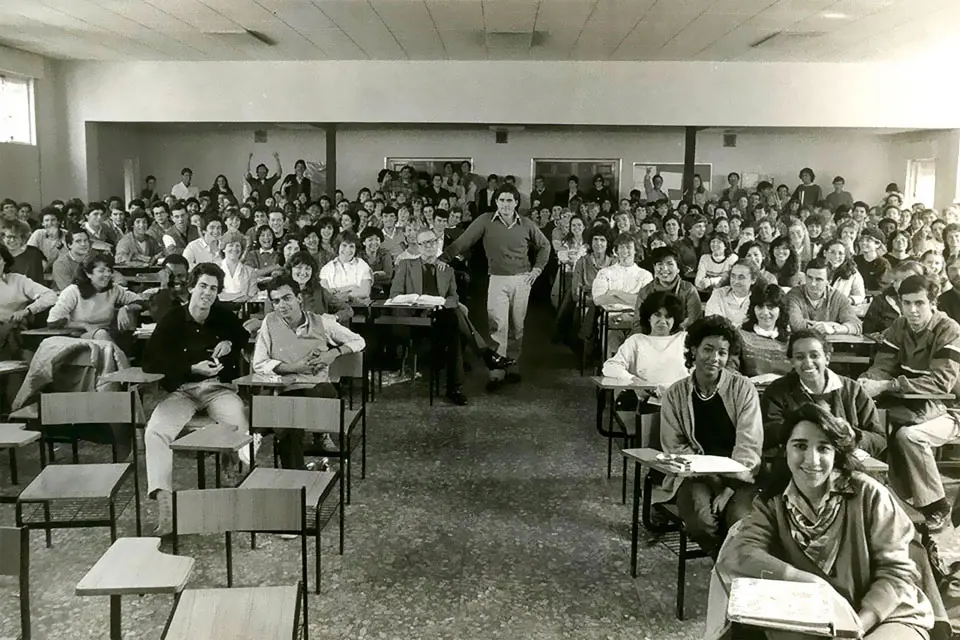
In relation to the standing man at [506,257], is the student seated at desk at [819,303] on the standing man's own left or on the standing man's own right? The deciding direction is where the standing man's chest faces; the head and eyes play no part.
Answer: on the standing man's own left

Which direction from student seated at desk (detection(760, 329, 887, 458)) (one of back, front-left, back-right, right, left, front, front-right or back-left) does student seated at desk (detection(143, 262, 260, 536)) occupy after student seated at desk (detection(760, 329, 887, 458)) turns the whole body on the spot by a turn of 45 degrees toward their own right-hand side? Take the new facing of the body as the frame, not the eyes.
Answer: front-right

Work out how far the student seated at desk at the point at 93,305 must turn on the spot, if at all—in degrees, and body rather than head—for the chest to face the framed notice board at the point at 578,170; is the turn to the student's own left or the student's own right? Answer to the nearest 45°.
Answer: approximately 90° to the student's own left

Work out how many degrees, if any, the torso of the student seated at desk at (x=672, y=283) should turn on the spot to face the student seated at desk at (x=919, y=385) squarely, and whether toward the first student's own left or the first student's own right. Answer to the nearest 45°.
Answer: approximately 45° to the first student's own left

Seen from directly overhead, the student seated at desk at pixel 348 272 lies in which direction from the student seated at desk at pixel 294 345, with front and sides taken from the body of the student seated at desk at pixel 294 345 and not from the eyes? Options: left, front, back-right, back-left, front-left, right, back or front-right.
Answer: back

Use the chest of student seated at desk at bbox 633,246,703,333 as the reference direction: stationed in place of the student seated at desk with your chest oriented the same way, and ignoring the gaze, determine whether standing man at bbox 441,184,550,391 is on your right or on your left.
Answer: on your right

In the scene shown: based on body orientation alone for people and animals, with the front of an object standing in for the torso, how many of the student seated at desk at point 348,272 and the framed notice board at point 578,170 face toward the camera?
2

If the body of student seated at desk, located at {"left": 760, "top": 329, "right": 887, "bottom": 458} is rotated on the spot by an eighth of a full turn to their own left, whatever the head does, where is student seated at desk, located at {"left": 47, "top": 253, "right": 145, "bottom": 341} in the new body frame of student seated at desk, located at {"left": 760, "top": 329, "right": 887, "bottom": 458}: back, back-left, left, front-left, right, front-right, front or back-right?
back-right

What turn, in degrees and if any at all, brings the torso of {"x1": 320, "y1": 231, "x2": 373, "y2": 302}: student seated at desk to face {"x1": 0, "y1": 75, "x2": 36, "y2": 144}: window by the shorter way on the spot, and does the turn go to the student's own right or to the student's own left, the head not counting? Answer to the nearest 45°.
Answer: approximately 135° to the student's own right

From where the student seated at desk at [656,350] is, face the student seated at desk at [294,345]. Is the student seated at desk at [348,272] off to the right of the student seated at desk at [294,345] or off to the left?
right

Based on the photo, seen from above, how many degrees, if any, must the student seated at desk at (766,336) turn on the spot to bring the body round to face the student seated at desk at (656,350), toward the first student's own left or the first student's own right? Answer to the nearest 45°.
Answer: approximately 45° to the first student's own right
